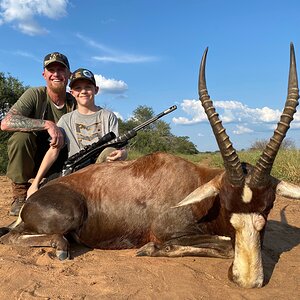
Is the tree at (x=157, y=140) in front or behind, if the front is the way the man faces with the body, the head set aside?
behind

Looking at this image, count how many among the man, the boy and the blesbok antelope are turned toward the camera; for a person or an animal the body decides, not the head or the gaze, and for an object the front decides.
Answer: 2

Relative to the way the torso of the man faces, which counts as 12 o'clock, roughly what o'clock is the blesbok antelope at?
The blesbok antelope is roughly at 11 o'clock from the man.

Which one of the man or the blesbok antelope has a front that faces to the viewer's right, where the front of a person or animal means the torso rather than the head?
the blesbok antelope

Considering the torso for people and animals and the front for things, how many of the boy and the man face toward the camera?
2

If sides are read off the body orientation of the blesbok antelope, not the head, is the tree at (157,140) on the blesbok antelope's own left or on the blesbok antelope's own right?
on the blesbok antelope's own left

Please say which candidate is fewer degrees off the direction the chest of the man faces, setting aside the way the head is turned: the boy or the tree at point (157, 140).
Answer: the boy

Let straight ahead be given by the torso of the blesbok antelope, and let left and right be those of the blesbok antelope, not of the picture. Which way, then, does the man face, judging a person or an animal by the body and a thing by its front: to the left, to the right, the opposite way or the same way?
to the right

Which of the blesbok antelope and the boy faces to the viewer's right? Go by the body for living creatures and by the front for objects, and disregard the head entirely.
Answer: the blesbok antelope

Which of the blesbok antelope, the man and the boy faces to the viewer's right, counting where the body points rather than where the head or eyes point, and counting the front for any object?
the blesbok antelope

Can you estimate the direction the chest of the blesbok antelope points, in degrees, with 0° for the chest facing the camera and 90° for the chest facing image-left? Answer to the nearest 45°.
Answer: approximately 270°

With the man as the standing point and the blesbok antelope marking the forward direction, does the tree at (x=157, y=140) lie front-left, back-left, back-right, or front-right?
back-left

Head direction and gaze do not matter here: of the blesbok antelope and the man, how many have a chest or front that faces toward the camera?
1

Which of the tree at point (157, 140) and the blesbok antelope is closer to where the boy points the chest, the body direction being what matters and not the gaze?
the blesbok antelope
